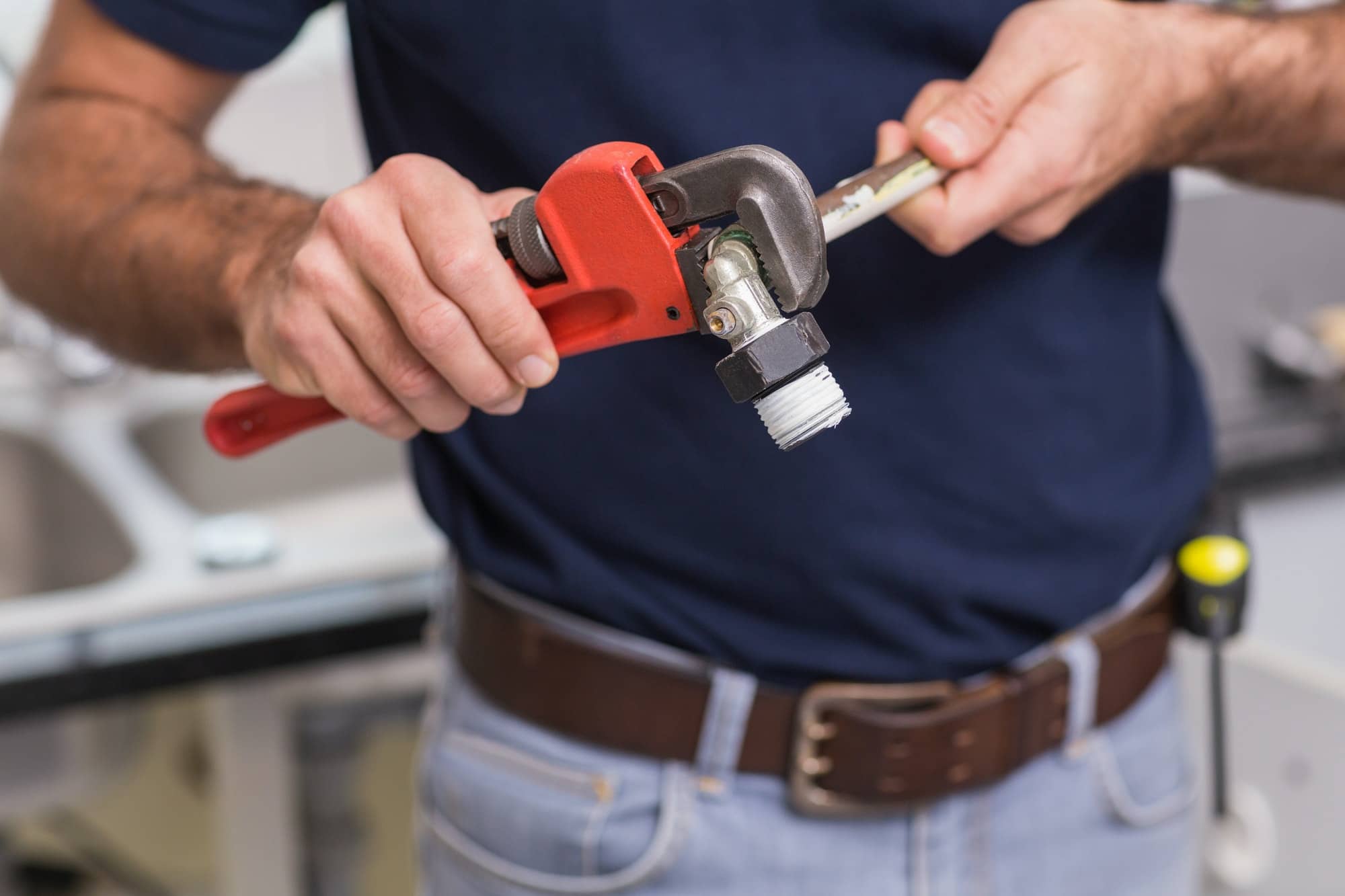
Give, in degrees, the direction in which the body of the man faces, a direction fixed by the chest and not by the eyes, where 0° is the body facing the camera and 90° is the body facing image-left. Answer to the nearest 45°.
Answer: approximately 0°
